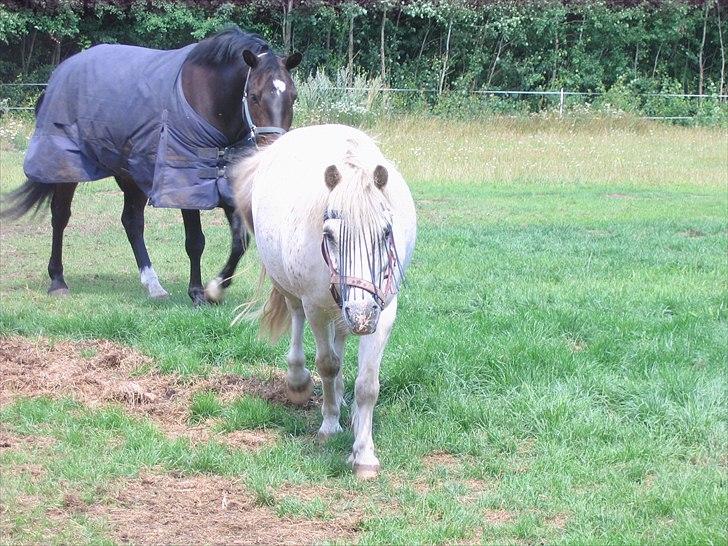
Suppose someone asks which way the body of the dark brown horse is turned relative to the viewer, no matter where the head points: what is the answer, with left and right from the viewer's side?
facing the viewer and to the right of the viewer

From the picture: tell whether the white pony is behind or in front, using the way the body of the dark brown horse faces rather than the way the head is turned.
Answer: in front

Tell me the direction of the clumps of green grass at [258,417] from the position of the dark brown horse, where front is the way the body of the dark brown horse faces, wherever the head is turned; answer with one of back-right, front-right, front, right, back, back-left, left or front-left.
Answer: front-right

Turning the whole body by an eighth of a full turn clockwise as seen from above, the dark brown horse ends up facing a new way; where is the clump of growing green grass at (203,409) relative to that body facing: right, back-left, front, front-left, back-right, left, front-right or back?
front
